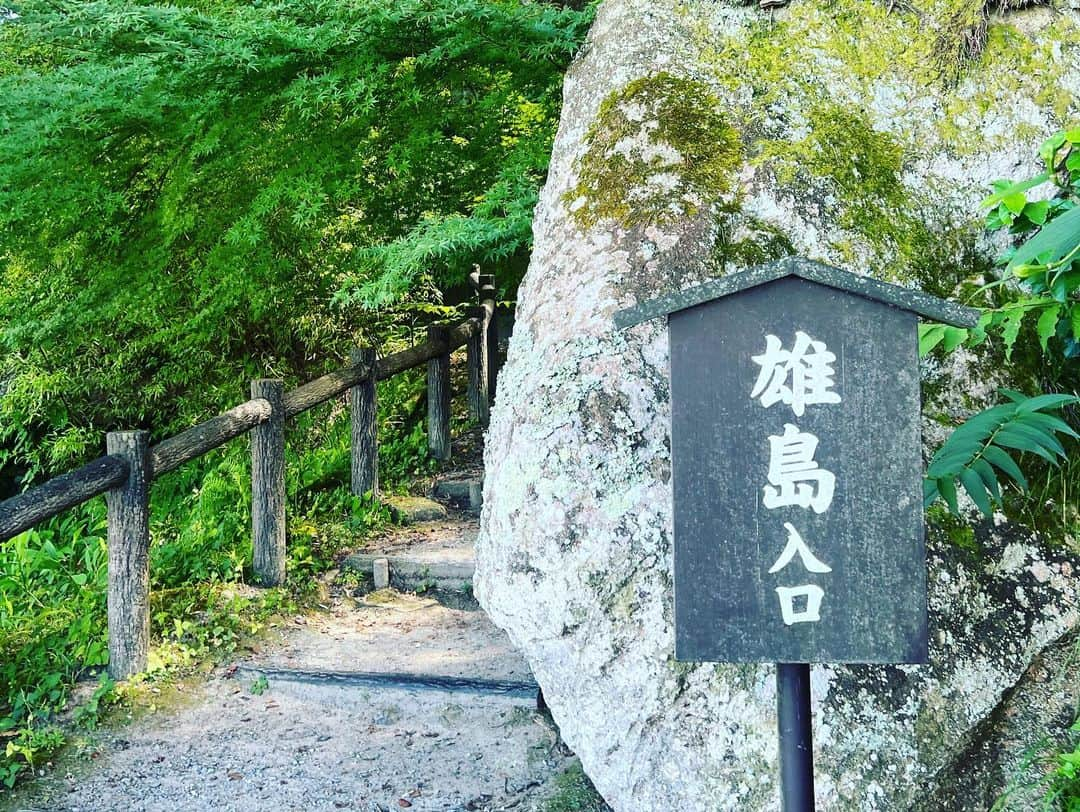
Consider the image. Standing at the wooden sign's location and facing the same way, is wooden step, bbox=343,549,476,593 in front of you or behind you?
behind

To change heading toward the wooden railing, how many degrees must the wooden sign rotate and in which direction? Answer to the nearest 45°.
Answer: approximately 135° to its right

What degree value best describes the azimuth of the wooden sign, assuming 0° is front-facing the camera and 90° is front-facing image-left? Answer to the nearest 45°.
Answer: approximately 0°

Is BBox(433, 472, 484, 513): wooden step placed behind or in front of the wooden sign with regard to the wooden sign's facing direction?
behind

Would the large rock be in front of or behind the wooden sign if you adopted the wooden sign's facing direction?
behind

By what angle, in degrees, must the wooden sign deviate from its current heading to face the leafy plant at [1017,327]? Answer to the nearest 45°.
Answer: approximately 135° to its left
